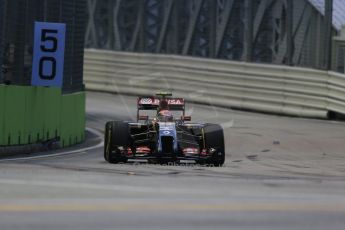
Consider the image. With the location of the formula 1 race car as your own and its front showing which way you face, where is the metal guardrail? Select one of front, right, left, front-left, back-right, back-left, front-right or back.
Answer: back

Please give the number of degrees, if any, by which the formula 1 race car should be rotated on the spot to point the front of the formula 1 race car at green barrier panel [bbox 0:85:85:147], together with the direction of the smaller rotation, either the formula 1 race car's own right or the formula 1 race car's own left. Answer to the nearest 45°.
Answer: approximately 135° to the formula 1 race car's own right

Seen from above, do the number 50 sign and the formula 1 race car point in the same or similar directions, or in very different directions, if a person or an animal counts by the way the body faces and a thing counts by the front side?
same or similar directions

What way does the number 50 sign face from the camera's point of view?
toward the camera

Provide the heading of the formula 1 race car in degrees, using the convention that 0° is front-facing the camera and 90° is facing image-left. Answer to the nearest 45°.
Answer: approximately 0°

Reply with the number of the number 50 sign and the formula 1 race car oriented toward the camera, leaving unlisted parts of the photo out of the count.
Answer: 2

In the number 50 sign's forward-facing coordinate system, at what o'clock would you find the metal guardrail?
The metal guardrail is roughly at 7 o'clock from the number 50 sign.
